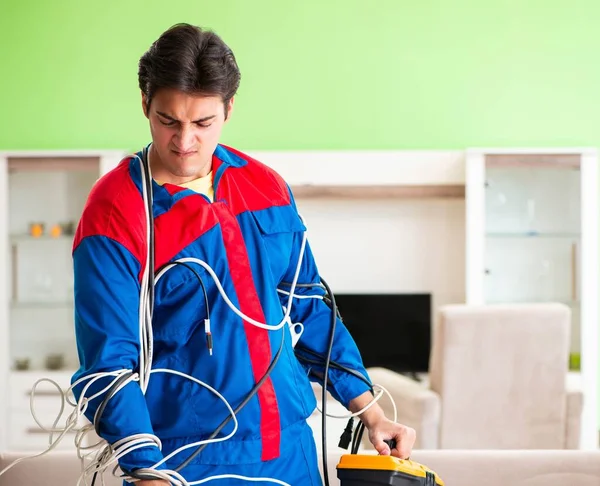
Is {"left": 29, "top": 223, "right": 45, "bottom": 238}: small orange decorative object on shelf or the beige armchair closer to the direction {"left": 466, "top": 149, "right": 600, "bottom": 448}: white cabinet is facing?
the beige armchair

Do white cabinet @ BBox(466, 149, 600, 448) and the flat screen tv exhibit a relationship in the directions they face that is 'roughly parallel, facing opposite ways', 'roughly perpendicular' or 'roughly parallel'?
roughly parallel

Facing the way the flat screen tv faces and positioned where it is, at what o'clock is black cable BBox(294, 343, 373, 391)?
The black cable is roughly at 12 o'clock from the flat screen tv.

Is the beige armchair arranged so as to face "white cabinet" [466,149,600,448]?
no

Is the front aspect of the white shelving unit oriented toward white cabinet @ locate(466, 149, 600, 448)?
no

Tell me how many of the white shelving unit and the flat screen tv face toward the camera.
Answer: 2

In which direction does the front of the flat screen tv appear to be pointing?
toward the camera

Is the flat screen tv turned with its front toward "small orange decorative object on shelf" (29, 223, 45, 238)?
no

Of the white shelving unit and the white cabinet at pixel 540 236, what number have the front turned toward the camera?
2

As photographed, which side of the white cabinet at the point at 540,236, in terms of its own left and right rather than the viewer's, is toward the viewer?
front

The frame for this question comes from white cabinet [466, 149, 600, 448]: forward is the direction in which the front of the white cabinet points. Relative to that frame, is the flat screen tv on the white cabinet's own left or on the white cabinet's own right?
on the white cabinet's own right

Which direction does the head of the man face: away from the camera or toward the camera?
toward the camera

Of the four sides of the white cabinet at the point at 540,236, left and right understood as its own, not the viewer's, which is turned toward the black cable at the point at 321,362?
front

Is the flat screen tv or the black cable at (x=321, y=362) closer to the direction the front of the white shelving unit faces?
the black cable

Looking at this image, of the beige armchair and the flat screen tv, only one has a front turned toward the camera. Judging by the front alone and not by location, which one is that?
the flat screen tv

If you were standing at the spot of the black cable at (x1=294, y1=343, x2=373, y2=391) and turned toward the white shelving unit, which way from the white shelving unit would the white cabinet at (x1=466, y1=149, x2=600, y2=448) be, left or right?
right
